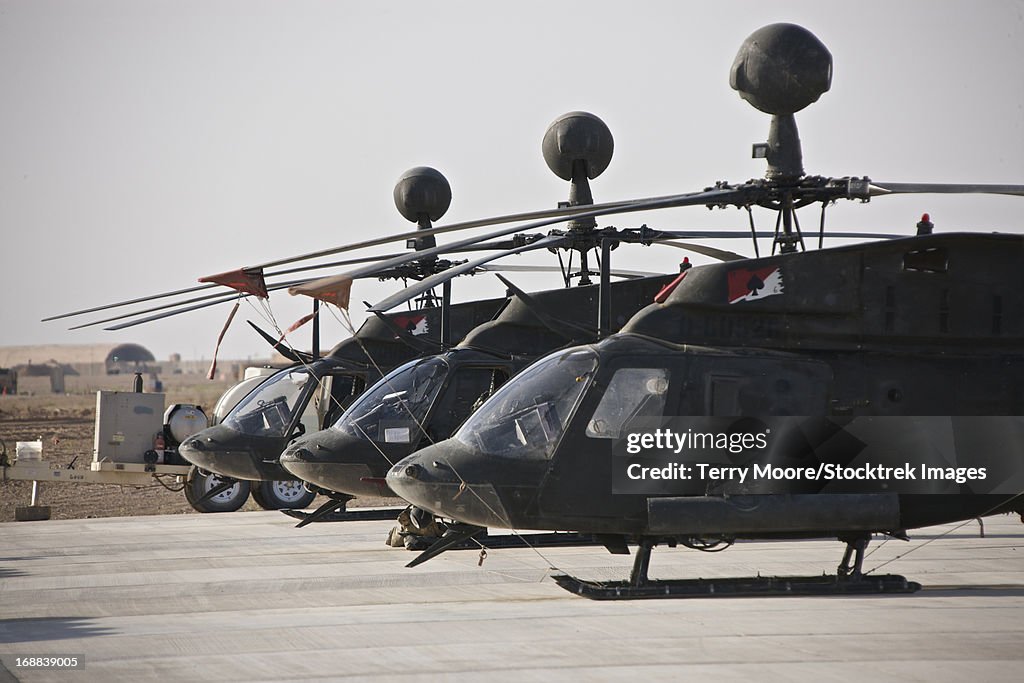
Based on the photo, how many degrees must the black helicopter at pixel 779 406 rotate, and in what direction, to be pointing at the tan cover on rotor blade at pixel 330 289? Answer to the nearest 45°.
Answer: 0° — it already faces it

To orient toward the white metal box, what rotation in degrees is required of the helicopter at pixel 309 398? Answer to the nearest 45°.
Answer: approximately 45° to its right

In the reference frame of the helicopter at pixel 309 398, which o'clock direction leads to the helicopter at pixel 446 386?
the helicopter at pixel 446 386 is roughly at 8 o'clock from the helicopter at pixel 309 398.

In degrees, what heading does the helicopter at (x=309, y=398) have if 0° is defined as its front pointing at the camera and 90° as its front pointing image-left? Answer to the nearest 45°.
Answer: approximately 90°

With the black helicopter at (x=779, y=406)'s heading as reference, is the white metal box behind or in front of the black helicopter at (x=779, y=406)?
in front

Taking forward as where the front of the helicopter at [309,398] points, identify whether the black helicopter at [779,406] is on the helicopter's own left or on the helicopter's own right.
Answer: on the helicopter's own left

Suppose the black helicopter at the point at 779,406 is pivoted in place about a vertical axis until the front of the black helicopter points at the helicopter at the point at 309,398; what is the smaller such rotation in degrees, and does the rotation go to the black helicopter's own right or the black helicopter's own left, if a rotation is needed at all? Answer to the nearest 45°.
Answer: approximately 45° to the black helicopter's own right

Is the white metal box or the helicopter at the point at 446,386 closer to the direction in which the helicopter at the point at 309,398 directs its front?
the white metal box

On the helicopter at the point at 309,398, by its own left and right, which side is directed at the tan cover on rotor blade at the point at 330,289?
left

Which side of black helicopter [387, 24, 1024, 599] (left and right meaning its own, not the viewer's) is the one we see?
left

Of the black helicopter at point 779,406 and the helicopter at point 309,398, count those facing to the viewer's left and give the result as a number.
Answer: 2

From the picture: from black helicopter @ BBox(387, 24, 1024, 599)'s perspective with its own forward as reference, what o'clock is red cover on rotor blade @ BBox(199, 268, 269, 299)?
The red cover on rotor blade is roughly at 12 o'clock from the black helicopter.
